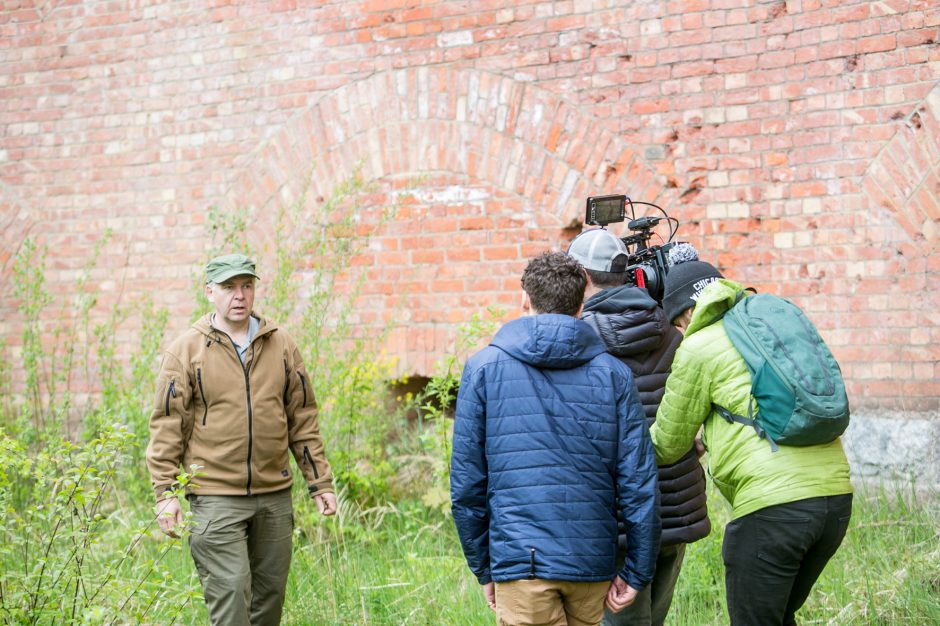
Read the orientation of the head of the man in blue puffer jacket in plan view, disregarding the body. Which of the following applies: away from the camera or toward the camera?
away from the camera

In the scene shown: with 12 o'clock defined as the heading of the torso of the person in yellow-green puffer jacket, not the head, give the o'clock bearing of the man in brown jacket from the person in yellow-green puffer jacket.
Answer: The man in brown jacket is roughly at 11 o'clock from the person in yellow-green puffer jacket.

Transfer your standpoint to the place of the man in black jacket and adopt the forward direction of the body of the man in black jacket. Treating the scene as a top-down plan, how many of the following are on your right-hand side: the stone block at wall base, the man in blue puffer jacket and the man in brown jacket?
1

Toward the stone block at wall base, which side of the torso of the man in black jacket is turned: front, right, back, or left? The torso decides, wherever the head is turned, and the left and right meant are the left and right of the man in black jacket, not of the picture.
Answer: right

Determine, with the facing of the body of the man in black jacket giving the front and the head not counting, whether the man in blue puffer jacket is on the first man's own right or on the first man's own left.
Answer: on the first man's own left

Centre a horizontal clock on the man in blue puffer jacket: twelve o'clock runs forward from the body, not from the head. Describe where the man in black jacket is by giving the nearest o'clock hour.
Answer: The man in black jacket is roughly at 1 o'clock from the man in blue puffer jacket.

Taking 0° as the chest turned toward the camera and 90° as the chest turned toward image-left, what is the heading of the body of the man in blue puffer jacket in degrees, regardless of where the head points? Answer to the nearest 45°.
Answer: approximately 180°

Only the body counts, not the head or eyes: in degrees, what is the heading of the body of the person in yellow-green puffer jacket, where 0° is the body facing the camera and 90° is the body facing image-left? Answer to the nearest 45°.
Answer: approximately 135°
